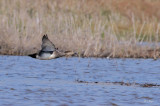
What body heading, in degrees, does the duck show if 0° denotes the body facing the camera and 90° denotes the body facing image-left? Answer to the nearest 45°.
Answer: approximately 270°
